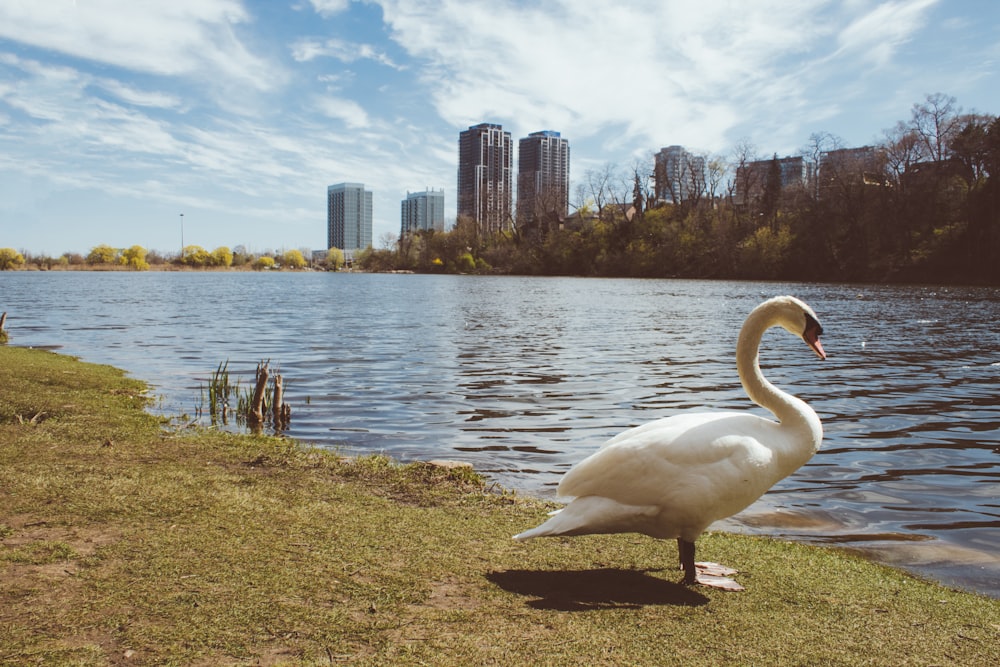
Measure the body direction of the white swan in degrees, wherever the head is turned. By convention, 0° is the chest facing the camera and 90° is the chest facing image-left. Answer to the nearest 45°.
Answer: approximately 270°
